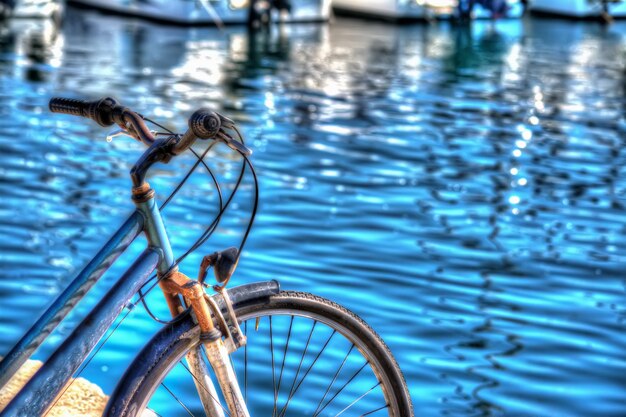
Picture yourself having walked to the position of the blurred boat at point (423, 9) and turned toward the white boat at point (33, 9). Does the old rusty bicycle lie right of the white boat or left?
left

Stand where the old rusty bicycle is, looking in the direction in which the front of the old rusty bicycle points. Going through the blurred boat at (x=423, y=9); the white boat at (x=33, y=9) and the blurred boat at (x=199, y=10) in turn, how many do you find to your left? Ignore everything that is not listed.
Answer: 3

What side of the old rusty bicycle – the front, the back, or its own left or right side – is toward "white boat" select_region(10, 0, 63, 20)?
left

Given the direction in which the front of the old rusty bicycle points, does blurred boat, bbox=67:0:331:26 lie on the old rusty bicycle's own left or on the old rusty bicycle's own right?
on the old rusty bicycle's own left

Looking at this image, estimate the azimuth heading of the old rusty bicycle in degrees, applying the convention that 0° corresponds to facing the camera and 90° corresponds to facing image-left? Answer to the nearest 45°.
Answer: approximately 270°

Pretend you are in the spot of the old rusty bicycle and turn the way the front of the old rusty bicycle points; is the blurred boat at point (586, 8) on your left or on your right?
on your left

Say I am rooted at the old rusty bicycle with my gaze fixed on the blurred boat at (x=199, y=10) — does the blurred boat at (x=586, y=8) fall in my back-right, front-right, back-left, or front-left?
front-right

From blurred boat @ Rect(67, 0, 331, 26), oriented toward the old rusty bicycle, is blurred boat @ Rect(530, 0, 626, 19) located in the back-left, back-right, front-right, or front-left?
back-left

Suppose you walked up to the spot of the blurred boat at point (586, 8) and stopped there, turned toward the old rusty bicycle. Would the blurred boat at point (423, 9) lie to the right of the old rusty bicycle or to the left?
right

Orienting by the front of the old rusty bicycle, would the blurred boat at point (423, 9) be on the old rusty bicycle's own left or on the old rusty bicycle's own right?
on the old rusty bicycle's own left
